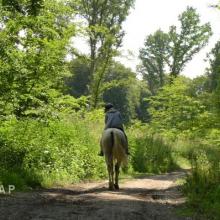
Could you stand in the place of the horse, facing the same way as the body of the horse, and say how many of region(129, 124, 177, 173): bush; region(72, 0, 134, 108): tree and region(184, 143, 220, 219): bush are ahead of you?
2

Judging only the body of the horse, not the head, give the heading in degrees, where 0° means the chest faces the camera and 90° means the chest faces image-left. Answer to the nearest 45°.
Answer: approximately 180°

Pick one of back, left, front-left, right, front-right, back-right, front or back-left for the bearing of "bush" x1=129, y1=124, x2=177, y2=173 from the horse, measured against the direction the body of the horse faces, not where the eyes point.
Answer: front

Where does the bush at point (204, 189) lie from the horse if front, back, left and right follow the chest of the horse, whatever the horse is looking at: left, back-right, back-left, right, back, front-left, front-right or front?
back-right

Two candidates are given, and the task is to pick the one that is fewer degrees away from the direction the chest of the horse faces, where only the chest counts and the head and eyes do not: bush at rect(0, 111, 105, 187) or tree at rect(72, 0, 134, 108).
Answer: the tree

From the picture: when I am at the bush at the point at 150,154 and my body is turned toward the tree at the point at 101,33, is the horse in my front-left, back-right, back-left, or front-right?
back-left

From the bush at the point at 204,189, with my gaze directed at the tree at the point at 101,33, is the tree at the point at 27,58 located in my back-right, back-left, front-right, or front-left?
front-left

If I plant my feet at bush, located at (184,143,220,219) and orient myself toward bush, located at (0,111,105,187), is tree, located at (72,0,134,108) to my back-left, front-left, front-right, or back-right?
front-right

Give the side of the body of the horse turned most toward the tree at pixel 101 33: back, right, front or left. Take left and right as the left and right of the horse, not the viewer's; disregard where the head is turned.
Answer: front

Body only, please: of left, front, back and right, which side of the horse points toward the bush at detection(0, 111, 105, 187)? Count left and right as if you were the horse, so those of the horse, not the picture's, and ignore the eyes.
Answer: left
